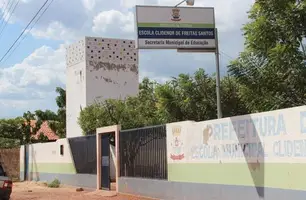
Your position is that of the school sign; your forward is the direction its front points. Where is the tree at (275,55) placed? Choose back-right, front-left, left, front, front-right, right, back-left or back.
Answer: front-left

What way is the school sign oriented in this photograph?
toward the camera

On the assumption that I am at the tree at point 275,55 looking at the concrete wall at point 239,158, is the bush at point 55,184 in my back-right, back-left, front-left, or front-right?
front-right

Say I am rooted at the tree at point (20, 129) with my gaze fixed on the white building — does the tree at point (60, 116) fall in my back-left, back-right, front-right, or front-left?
front-left

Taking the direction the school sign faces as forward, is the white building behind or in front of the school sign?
behind
